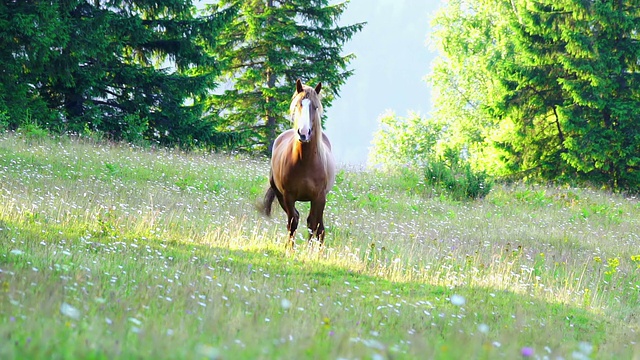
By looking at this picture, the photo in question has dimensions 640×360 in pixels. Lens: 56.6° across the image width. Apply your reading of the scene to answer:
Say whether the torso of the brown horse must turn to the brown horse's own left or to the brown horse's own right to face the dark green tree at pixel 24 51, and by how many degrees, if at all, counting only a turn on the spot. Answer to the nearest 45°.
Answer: approximately 135° to the brown horse's own right

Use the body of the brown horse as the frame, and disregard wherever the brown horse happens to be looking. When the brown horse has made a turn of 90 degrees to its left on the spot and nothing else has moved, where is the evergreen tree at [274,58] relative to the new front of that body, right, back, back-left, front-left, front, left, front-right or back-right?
left

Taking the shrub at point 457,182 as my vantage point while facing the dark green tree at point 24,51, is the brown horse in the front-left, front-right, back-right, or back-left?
front-left

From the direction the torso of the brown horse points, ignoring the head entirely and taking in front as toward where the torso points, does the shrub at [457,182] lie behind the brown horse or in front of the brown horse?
behind

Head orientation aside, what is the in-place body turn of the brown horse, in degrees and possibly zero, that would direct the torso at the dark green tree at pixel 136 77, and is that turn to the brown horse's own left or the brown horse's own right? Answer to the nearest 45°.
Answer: approximately 135° to the brown horse's own right

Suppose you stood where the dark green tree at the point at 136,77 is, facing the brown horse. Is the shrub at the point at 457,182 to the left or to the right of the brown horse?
left

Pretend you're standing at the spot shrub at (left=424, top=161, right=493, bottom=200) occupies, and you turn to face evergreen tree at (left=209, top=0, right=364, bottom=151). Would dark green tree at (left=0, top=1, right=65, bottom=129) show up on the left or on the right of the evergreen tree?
left

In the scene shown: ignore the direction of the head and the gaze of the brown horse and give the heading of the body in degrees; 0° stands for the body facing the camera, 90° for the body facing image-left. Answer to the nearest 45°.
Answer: approximately 0°

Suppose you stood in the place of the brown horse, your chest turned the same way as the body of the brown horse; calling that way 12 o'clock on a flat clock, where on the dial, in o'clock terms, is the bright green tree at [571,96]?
The bright green tree is roughly at 7 o'clock from the brown horse.
